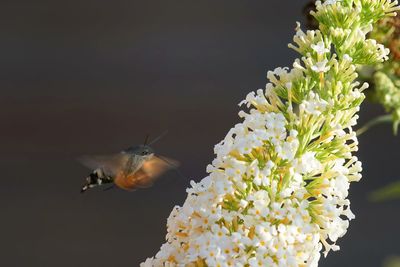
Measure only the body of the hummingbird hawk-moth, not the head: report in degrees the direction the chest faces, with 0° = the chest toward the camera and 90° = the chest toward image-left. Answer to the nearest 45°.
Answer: approximately 270°

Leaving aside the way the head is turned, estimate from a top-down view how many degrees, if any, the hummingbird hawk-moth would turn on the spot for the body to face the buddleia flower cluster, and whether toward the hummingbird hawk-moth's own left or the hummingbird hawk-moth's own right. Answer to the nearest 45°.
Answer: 0° — it already faces it
